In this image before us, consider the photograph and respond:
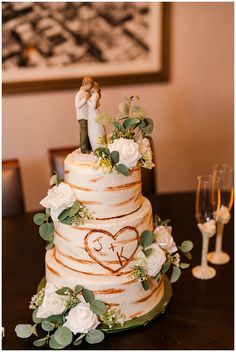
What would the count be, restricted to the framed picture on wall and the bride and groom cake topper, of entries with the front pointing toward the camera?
2

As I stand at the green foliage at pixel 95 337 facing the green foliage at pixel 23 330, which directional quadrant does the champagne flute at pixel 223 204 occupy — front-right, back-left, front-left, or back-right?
back-right

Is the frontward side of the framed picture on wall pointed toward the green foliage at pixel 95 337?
yes

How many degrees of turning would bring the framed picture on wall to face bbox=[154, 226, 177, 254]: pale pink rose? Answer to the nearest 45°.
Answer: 0° — it already faces it

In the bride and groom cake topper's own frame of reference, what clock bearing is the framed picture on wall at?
The framed picture on wall is roughly at 6 o'clock from the bride and groom cake topper.

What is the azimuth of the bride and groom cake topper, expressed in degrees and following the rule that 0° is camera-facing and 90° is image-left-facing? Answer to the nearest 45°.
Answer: approximately 0°
